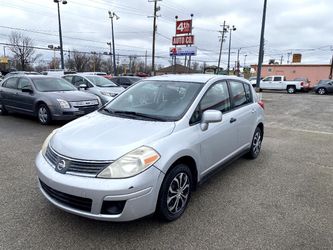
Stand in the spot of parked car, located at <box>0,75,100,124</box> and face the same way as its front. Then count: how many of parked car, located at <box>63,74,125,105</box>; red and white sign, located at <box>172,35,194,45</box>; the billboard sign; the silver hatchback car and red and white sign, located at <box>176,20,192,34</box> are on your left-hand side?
4

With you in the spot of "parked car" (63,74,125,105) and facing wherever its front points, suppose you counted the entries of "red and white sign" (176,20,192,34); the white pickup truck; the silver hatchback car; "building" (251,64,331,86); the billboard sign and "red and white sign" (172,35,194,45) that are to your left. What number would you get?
5

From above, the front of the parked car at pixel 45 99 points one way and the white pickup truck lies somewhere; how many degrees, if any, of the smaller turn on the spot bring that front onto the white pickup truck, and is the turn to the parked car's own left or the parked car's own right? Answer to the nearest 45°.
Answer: approximately 90° to the parked car's own left

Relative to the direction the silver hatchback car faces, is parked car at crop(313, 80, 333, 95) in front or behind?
behind

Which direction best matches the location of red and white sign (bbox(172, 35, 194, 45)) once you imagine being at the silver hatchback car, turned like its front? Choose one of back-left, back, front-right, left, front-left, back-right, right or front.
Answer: back-right

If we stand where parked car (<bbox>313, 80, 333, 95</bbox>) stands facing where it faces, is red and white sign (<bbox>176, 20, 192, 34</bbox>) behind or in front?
in front

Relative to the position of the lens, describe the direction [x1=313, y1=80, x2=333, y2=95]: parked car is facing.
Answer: facing the viewer and to the left of the viewer

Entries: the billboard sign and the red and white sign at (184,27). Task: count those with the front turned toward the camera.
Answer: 2

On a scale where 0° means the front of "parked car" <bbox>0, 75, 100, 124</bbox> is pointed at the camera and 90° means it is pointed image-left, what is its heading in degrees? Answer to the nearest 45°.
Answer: approximately 315°

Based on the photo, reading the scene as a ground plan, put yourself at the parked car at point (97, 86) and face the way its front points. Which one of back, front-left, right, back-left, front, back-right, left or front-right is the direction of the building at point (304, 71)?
left

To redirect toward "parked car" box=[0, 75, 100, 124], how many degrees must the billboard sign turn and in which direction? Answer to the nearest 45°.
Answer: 0° — it already faces it

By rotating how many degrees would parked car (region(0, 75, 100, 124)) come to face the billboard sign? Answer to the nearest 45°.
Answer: approximately 90° to its left
